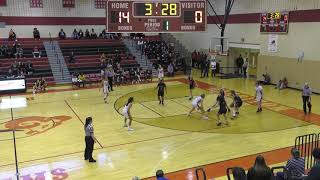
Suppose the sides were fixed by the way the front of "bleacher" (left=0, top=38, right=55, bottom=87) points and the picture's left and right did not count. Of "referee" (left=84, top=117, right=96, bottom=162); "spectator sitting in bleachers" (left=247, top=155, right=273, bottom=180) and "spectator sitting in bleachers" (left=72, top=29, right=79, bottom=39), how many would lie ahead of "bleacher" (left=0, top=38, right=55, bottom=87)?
2

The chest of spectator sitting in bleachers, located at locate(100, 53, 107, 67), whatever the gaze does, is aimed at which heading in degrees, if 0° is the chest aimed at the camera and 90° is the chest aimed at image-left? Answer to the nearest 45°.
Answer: approximately 0°

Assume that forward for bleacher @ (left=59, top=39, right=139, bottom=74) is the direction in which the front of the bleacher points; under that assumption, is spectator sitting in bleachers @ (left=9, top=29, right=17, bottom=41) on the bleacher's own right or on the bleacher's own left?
on the bleacher's own right

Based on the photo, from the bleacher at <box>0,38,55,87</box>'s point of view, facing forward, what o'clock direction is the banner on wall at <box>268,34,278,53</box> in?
The banner on wall is roughly at 10 o'clock from the bleacher.

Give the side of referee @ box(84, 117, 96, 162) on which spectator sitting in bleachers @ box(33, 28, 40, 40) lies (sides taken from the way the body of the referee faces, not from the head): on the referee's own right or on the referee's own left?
on the referee's own left

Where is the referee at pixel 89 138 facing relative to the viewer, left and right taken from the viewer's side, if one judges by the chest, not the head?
facing to the right of the viewer

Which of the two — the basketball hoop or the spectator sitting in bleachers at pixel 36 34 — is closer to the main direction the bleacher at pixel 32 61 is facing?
the basketball hoop

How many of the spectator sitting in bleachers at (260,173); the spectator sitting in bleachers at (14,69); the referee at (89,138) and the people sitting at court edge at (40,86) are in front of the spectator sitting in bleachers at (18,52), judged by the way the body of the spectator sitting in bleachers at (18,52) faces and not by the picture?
4

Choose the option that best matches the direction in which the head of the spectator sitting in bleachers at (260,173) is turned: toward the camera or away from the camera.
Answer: away from the camera

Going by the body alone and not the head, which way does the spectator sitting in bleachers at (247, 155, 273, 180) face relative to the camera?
away from the camera

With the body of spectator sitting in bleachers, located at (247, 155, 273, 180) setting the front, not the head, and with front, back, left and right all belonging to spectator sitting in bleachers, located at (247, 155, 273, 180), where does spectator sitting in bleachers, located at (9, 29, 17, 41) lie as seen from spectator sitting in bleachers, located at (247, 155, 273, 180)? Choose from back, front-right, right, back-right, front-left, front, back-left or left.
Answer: front-left

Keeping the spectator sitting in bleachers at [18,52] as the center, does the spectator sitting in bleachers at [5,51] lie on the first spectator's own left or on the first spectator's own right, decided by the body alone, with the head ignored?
on the first spectator's own right

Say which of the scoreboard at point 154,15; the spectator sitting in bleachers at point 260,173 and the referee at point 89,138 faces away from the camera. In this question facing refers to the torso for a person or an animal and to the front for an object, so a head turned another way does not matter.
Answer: the spectator sitting in bleachers
